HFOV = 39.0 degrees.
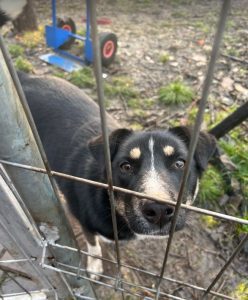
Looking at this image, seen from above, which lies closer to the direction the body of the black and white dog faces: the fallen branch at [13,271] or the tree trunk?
the fallen branch

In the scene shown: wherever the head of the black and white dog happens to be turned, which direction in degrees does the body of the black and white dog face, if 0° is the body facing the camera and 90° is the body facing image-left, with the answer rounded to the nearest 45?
approximately 315°

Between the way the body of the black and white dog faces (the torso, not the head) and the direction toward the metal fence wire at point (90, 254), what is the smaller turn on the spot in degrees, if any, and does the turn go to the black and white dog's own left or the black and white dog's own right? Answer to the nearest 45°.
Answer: approximately 45° to the black and white dog's own right

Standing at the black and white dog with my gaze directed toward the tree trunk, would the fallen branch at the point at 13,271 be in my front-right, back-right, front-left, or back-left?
back-left

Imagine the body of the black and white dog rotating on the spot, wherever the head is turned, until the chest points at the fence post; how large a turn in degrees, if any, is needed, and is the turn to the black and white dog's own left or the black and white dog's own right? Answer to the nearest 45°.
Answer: approximately 45° to the black and white dog's own right

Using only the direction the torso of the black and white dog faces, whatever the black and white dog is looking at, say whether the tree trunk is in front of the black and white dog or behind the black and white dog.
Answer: behind

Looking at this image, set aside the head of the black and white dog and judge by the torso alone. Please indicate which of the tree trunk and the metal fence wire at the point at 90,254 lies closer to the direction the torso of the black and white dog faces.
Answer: the metal fence wire
